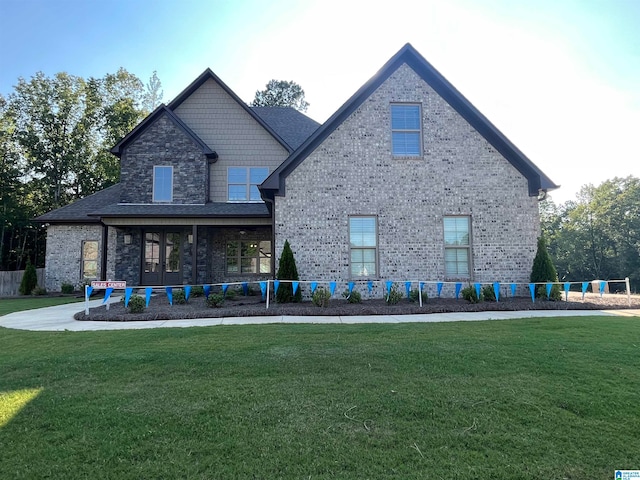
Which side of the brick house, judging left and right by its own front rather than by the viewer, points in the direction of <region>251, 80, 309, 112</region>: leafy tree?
back

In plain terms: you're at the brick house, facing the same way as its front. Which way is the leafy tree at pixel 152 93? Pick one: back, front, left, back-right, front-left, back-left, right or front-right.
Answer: back-right

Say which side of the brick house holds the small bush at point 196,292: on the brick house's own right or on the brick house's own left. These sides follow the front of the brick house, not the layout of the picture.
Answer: on the brick house's own right

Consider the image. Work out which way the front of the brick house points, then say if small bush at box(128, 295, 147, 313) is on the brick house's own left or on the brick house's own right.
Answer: on the brick house's own right

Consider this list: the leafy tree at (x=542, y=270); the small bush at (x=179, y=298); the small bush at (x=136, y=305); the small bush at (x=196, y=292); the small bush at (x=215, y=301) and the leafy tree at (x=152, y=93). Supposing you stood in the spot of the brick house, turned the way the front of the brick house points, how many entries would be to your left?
1

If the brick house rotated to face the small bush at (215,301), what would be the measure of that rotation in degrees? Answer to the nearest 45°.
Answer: approximately 90° to its right

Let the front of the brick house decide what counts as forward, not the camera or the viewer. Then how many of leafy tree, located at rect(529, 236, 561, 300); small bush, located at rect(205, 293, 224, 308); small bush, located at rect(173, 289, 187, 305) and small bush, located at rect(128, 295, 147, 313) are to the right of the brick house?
3

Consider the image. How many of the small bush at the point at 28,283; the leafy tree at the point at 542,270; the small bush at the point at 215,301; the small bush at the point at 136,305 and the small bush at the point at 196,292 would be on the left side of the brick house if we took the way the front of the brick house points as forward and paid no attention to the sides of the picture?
1

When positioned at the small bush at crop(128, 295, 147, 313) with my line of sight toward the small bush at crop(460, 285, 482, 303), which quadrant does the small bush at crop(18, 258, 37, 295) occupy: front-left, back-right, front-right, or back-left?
back-left

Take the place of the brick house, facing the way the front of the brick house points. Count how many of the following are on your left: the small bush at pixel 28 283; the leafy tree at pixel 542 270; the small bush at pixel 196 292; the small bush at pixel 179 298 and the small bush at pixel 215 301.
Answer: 1

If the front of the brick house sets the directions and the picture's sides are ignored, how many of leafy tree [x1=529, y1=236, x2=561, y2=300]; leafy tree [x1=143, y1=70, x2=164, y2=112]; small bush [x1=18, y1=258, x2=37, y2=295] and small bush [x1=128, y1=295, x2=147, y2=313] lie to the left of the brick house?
1

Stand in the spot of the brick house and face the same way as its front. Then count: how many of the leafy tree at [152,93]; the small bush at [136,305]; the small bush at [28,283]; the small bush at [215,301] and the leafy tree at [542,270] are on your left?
1

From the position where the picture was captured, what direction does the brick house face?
facing the viewer
